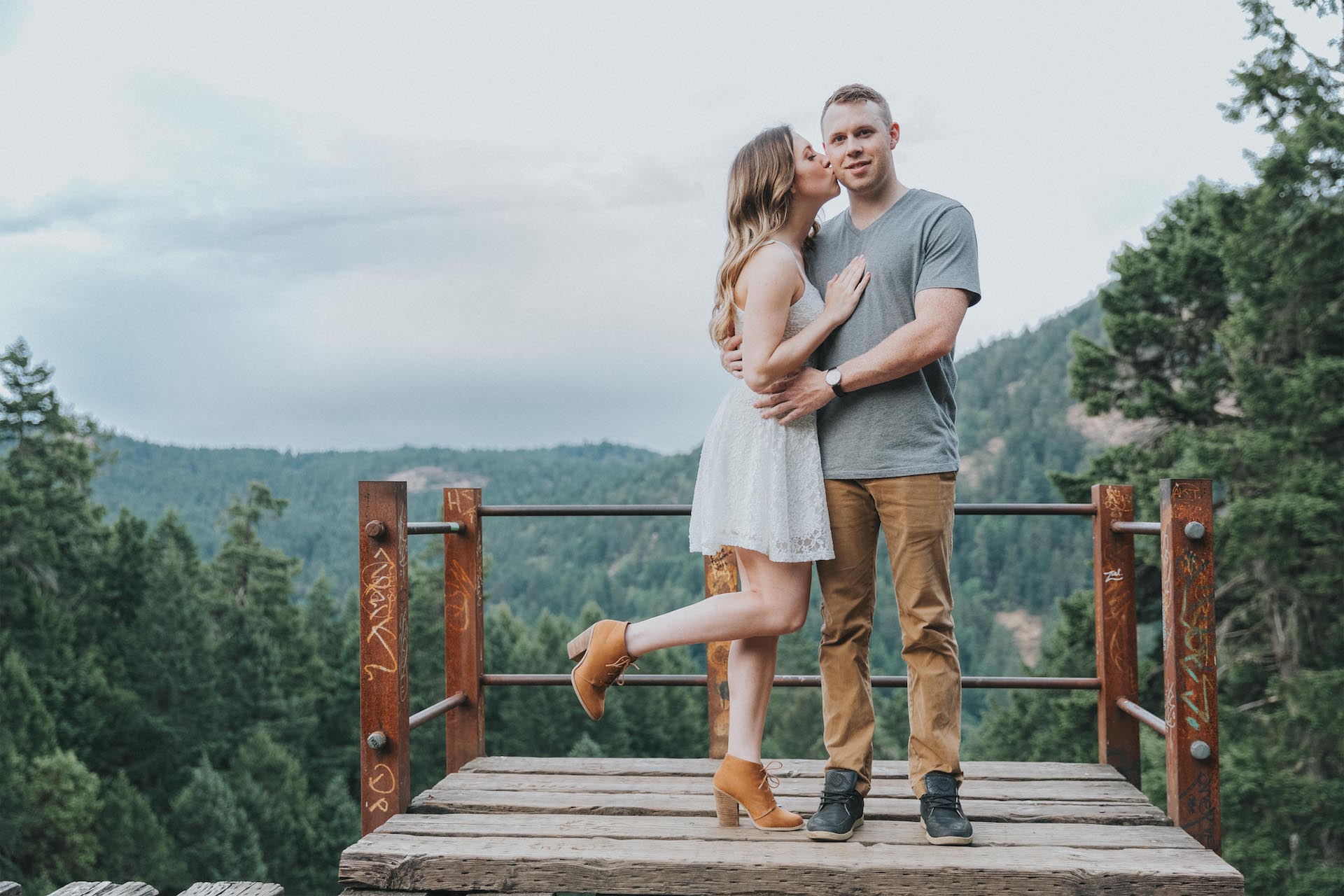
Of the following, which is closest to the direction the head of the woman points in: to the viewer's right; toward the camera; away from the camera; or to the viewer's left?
to the viewer's right

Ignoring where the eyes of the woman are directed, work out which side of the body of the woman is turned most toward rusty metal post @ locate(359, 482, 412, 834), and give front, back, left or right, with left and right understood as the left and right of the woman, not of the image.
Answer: back

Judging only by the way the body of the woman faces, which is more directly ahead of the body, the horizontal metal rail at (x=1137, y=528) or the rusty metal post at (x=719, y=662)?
the horizontal metal rail

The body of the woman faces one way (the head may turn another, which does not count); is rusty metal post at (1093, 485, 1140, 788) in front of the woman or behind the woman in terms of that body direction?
in front

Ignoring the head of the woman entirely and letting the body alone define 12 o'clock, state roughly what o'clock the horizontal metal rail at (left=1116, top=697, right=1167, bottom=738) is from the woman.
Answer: The horizontal metal rail is roughly at 11 o'clock from the woman.

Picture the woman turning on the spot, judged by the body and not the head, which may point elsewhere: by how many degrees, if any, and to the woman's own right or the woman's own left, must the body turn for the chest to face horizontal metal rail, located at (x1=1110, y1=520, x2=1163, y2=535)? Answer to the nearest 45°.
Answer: approximately 45° to the woman's own left

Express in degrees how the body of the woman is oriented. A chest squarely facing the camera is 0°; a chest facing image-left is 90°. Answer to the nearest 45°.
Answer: approximately 270°

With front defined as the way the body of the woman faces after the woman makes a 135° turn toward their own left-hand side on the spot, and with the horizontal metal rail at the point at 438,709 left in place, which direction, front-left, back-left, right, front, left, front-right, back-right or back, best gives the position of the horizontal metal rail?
front

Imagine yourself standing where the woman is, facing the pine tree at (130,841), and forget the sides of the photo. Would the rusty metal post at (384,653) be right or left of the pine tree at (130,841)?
left

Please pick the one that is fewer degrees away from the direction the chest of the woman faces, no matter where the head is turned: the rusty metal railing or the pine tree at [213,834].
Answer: the rusty metal railing
